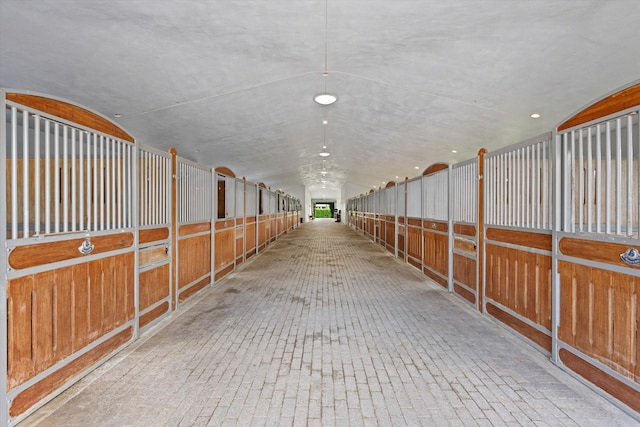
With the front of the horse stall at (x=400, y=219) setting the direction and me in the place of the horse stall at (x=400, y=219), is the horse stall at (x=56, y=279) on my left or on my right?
on my left

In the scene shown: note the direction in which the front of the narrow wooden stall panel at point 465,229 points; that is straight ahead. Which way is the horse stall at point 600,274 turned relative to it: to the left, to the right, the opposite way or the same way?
the same way

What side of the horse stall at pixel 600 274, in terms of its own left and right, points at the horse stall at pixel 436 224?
right

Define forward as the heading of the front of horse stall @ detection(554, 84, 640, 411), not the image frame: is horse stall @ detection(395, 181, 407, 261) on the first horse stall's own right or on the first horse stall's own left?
on the first horse stall's own right

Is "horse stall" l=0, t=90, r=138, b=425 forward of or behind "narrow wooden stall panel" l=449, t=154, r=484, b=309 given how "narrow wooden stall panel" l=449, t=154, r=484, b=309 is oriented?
forward

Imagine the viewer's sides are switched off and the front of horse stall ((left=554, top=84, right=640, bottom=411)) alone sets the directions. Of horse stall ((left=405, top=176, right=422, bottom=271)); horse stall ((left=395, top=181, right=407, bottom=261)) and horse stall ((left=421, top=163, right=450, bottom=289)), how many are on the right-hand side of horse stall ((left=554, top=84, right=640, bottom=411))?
3

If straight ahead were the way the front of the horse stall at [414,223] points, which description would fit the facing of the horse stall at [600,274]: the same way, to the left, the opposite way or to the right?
the same way

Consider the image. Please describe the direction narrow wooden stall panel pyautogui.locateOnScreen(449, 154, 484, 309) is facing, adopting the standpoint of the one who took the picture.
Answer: facing the viewer and to the left of the viewer

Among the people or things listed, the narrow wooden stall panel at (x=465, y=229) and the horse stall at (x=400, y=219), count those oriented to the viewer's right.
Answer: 0

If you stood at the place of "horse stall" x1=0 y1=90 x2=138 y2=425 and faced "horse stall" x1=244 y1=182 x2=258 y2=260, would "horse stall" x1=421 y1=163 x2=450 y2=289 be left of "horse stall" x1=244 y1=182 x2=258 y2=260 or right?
right

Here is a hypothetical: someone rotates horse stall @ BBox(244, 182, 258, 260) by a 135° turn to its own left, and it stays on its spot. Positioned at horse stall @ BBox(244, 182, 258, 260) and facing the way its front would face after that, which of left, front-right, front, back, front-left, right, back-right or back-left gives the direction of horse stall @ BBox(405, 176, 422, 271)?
back

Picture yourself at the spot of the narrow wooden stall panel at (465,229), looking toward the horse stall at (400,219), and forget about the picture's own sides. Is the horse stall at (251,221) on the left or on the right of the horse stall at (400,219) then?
left

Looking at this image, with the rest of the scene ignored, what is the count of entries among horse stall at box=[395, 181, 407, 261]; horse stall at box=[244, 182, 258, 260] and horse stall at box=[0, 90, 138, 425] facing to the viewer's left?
1

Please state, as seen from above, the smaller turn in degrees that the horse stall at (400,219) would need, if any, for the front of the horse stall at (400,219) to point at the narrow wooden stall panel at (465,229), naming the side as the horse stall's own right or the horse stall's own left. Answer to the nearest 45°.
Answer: approximately 90° to the horse stall's own left

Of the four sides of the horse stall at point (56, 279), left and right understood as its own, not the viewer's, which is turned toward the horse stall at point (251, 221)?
left

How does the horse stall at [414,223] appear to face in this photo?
to the viewer's left

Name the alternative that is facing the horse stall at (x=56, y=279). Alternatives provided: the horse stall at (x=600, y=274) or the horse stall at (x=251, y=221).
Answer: the horse stall at (x=600, y=274)

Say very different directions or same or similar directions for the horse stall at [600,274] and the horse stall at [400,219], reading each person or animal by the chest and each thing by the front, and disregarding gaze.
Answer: same or similar directions

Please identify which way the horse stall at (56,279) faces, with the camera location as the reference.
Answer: facing the viewer and to the right of the viewer

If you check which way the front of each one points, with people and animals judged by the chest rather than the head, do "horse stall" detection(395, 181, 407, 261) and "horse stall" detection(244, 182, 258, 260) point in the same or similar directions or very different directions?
very different directions

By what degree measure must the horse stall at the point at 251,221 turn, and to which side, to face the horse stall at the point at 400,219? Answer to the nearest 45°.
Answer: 0° — it already faces it

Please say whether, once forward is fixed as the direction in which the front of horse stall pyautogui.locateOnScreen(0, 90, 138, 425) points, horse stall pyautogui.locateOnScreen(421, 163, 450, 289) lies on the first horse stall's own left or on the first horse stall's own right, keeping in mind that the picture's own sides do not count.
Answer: on the first horse stall's own left

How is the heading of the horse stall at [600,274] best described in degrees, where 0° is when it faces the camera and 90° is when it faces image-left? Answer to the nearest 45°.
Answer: approximately 45°
